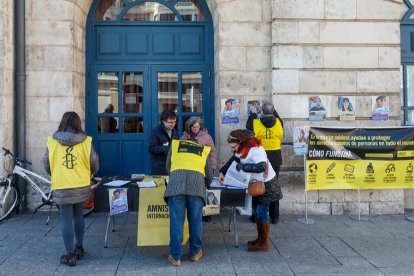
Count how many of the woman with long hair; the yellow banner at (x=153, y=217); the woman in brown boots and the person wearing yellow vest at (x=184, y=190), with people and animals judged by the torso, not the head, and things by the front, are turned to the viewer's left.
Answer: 1

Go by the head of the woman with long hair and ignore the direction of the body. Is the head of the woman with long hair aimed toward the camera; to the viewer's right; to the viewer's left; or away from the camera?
away from the camera

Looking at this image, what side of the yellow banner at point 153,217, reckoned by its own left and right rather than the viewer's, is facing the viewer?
front

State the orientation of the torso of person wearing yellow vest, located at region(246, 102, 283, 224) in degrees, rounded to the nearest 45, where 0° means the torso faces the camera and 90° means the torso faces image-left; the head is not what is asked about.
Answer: approximately 180°

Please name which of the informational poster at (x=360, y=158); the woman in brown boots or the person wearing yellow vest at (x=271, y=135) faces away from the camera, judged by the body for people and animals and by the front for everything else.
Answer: the person wearing yellow vest

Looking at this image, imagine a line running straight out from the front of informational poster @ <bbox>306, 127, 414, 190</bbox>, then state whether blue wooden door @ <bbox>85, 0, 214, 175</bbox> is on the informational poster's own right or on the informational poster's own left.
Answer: on the informational poster's own right

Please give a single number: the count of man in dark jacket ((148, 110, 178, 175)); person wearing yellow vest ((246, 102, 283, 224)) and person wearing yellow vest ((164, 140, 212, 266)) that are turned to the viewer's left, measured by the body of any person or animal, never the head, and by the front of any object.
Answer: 0

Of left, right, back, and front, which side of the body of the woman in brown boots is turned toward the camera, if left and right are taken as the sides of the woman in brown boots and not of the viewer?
left

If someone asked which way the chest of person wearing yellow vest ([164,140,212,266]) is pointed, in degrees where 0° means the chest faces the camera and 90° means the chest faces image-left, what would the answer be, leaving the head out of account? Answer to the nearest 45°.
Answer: approximately 180°

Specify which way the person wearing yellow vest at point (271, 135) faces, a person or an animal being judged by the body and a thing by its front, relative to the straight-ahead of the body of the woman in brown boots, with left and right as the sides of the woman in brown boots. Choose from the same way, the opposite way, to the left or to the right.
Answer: to the right

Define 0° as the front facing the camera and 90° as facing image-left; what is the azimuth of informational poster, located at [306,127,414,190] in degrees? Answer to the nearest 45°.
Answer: approximately 0°

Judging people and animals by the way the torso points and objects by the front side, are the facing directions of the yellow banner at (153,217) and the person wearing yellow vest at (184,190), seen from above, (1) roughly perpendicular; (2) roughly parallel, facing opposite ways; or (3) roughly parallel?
roughly parallel, facing opposite ways

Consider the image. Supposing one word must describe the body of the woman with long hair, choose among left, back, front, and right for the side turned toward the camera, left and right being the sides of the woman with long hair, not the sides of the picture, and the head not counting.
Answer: back
